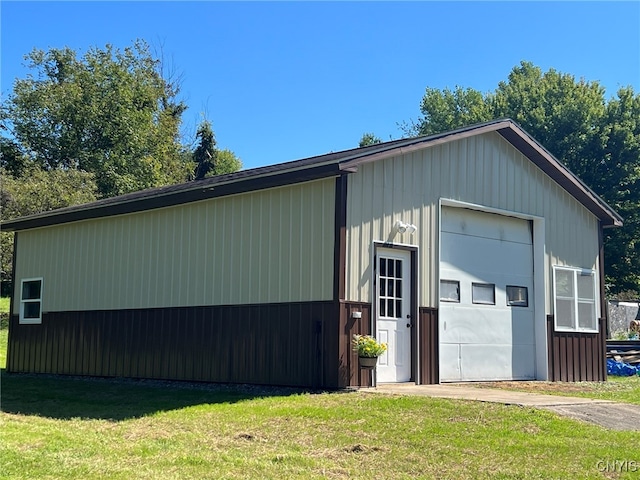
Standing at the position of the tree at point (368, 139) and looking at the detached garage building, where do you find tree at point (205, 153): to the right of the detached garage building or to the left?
right

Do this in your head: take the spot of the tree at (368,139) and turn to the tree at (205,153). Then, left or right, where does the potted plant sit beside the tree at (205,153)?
left

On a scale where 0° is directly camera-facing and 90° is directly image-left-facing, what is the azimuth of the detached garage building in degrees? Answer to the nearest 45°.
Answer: approximately 315°

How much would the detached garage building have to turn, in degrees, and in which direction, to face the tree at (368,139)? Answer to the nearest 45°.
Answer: approximately 135° to its left

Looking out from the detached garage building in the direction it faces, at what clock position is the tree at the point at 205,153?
The tree is roughly at 7 o'clock from the detached garage building.

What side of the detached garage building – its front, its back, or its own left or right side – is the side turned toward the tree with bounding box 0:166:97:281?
back
